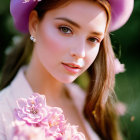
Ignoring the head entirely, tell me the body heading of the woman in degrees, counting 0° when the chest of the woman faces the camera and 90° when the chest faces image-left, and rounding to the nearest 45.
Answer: approximately 315°

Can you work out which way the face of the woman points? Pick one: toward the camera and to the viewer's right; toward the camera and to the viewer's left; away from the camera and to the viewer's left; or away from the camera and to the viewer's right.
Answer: toward the camera and to the viewer's right
